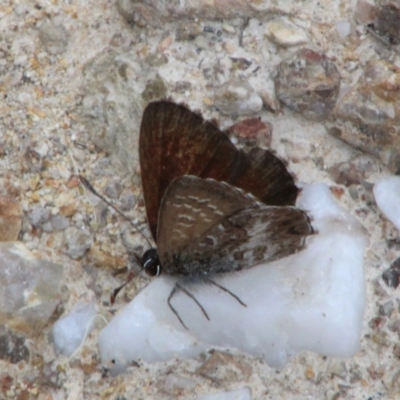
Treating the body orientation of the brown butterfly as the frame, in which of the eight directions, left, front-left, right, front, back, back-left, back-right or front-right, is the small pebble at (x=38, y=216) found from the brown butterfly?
front

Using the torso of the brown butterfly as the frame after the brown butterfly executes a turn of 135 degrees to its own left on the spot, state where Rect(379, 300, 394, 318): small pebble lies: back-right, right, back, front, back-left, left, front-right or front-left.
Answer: front-left

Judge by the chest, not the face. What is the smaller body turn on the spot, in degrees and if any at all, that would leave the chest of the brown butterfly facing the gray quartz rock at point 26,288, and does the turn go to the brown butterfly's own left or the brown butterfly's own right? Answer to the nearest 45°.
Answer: approximately 45° to the brown butterfly's own left

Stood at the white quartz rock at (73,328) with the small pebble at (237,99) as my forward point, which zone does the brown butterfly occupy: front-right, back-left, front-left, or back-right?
front-right

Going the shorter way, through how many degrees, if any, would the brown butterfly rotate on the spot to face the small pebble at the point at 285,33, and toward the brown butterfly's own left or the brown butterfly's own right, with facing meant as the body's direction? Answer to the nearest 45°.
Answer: approximately 90° to the brown butterfly's own right

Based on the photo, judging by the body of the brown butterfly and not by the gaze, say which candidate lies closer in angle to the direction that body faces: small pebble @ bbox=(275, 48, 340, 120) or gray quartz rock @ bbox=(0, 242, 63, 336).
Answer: the gray quartz rock

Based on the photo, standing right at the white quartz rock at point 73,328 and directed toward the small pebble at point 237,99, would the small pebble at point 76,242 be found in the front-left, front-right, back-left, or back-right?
front-left

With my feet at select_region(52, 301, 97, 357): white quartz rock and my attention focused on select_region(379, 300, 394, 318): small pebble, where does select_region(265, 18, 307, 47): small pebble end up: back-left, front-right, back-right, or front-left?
front-left

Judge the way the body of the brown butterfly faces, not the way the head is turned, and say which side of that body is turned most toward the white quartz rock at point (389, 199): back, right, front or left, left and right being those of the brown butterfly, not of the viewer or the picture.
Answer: back

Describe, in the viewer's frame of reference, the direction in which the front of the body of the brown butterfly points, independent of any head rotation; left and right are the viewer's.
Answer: facing to the left of the viewer
